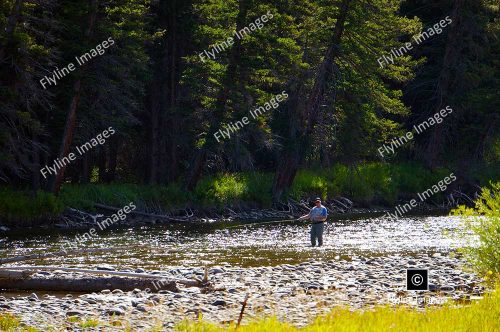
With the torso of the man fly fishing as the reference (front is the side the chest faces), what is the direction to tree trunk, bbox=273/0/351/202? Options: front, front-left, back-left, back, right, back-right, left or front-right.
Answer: back-right

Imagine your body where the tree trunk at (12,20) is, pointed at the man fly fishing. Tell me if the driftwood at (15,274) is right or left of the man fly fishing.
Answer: right

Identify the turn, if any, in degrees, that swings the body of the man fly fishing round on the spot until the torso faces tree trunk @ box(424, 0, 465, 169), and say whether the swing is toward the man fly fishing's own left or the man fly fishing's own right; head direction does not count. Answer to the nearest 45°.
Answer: approximately 135° to the man fly fishing's own right

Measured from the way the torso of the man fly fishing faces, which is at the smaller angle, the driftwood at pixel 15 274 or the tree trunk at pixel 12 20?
the driftwood

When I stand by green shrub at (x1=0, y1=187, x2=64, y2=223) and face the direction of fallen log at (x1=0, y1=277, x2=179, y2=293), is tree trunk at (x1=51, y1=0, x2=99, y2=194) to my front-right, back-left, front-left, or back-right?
back-left

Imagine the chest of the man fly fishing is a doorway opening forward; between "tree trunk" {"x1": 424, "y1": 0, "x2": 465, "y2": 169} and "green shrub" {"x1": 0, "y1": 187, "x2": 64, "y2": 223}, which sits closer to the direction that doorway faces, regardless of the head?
the green shrub

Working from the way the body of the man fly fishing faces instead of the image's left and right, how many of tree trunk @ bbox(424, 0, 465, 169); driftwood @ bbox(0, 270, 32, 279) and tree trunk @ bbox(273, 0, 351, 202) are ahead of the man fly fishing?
1

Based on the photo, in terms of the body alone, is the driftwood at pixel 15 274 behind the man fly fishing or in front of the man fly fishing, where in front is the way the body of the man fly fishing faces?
in front

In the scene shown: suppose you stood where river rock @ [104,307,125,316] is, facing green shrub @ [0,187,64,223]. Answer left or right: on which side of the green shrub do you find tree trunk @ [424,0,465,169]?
right

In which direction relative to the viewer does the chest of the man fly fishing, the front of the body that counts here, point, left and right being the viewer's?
facing the viewer and to the left of the viewer

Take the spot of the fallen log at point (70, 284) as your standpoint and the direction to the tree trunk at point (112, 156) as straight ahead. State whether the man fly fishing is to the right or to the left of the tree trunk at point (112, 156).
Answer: right

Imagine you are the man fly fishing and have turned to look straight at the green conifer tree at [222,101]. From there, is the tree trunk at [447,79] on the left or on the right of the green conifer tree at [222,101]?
right
